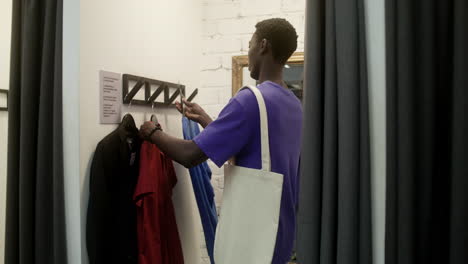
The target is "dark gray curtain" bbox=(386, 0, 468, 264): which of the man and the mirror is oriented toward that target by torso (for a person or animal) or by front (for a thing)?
the mirror

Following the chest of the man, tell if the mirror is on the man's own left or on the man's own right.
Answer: on the man's own right

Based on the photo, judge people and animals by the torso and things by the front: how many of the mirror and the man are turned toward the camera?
1

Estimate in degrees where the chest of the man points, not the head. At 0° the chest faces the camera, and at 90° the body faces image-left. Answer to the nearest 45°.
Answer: approximately 135°

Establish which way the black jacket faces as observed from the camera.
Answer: facing the viewer and to the right of the viewer

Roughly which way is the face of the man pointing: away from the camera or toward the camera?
away from the camera

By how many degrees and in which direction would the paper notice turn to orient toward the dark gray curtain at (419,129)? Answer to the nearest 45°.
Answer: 0° — it already faces it

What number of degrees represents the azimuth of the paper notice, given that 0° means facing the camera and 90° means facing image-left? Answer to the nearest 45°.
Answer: approximately 315°
